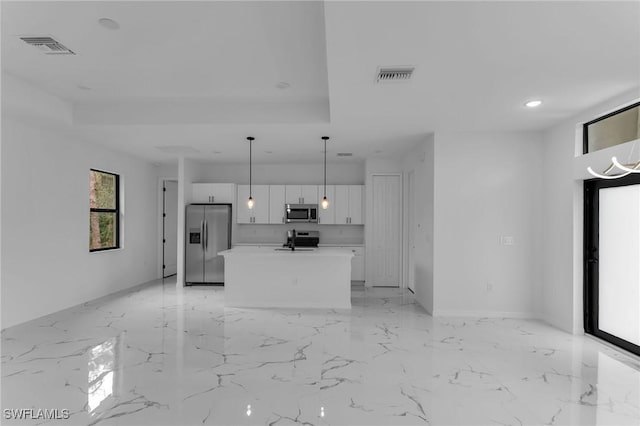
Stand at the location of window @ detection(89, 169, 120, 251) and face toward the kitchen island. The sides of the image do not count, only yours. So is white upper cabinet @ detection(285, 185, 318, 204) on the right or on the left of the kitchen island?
left

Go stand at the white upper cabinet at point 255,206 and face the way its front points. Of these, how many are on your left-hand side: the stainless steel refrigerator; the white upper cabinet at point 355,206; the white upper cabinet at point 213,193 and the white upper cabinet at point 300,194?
2

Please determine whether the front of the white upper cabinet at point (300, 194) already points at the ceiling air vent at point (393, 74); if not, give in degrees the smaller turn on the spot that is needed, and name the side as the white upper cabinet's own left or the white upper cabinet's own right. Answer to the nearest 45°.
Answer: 0° — it already faces it

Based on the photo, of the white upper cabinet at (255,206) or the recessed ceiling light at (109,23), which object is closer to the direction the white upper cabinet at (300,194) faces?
the recessed ceiling light

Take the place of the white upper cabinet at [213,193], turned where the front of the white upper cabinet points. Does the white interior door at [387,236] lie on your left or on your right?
on your left
